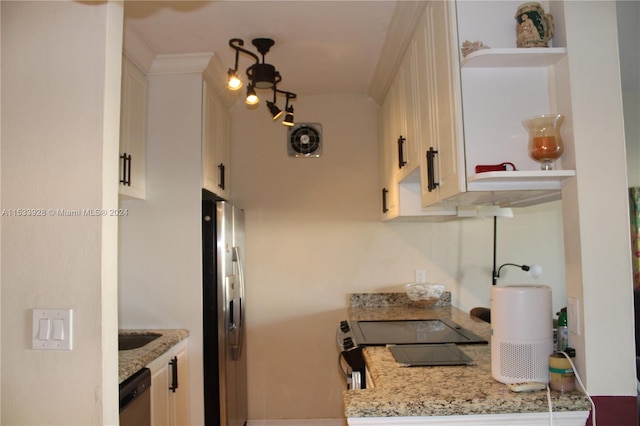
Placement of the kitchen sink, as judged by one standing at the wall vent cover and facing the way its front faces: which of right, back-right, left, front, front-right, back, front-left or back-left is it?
front-right

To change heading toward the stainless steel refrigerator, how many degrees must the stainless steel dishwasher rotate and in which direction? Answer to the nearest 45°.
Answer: approximately 45° to its left

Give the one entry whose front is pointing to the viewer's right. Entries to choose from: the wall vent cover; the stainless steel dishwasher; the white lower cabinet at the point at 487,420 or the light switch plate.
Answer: the stainless steel dishwasher

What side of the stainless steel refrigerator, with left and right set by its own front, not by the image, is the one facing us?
right

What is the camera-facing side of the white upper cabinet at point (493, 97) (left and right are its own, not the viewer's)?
left

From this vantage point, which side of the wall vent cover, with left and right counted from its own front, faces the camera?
front

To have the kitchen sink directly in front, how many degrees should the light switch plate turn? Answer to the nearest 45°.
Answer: approximately 180°

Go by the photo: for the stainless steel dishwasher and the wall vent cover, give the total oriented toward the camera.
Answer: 1

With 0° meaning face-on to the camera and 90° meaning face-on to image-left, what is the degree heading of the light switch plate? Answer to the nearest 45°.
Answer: approximately 0°

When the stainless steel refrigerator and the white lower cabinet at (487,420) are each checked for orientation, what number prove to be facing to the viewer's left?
0

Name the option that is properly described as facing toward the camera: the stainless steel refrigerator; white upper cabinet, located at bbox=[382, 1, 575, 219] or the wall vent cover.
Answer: the wall vent cover

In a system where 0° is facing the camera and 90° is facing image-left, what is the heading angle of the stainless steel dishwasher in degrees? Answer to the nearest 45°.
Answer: approximately 270°

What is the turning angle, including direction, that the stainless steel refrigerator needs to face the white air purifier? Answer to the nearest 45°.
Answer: approximately 45° to its right
